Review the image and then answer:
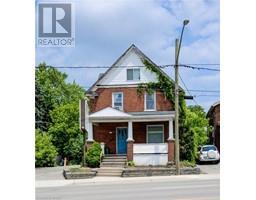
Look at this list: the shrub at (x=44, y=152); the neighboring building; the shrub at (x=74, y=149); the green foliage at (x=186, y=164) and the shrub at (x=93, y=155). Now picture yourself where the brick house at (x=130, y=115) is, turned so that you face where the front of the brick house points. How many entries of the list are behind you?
0

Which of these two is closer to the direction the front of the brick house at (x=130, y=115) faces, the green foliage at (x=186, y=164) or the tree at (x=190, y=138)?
the green foliage

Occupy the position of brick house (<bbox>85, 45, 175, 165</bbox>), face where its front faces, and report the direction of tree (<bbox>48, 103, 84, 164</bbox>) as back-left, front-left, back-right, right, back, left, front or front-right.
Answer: front-right

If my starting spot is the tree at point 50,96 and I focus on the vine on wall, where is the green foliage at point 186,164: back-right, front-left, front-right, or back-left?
front-right

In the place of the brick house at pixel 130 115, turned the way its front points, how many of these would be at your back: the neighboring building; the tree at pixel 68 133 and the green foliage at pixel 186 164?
0

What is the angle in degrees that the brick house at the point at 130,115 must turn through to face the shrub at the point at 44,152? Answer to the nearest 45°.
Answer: approximately 45° to its right

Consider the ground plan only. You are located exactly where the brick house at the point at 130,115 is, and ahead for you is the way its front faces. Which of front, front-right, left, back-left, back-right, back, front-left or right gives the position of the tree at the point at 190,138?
left

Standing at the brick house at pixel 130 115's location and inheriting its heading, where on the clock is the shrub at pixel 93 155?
The shrub is roughly at 1 o'clock from the brick house.

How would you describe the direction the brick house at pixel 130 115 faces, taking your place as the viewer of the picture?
facing the viewer

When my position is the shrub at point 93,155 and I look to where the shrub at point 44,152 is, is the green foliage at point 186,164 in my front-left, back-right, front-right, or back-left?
back-left

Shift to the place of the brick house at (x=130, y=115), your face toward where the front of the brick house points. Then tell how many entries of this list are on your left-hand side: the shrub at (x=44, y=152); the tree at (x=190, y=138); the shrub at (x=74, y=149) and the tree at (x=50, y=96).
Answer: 1
